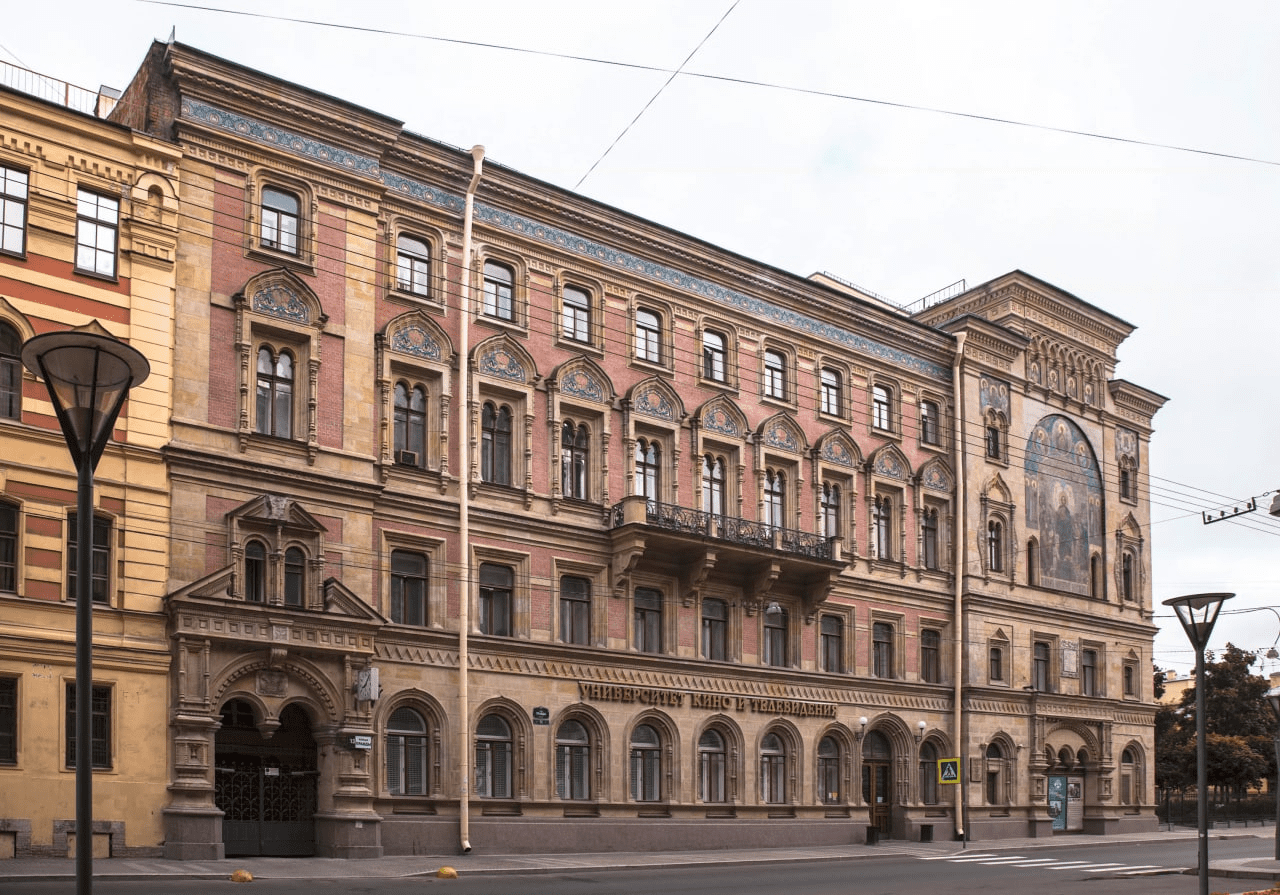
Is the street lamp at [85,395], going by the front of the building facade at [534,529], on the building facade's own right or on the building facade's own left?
on the building facade's own right

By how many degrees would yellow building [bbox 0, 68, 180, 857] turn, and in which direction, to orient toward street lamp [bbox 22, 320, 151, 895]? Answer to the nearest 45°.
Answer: approximately 45° to its right

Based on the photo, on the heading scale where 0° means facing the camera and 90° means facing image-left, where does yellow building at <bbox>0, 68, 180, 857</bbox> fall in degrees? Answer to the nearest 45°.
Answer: approximately 315°

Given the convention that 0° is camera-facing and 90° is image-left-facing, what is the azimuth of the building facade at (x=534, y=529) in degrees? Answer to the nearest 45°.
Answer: approximately 315°
